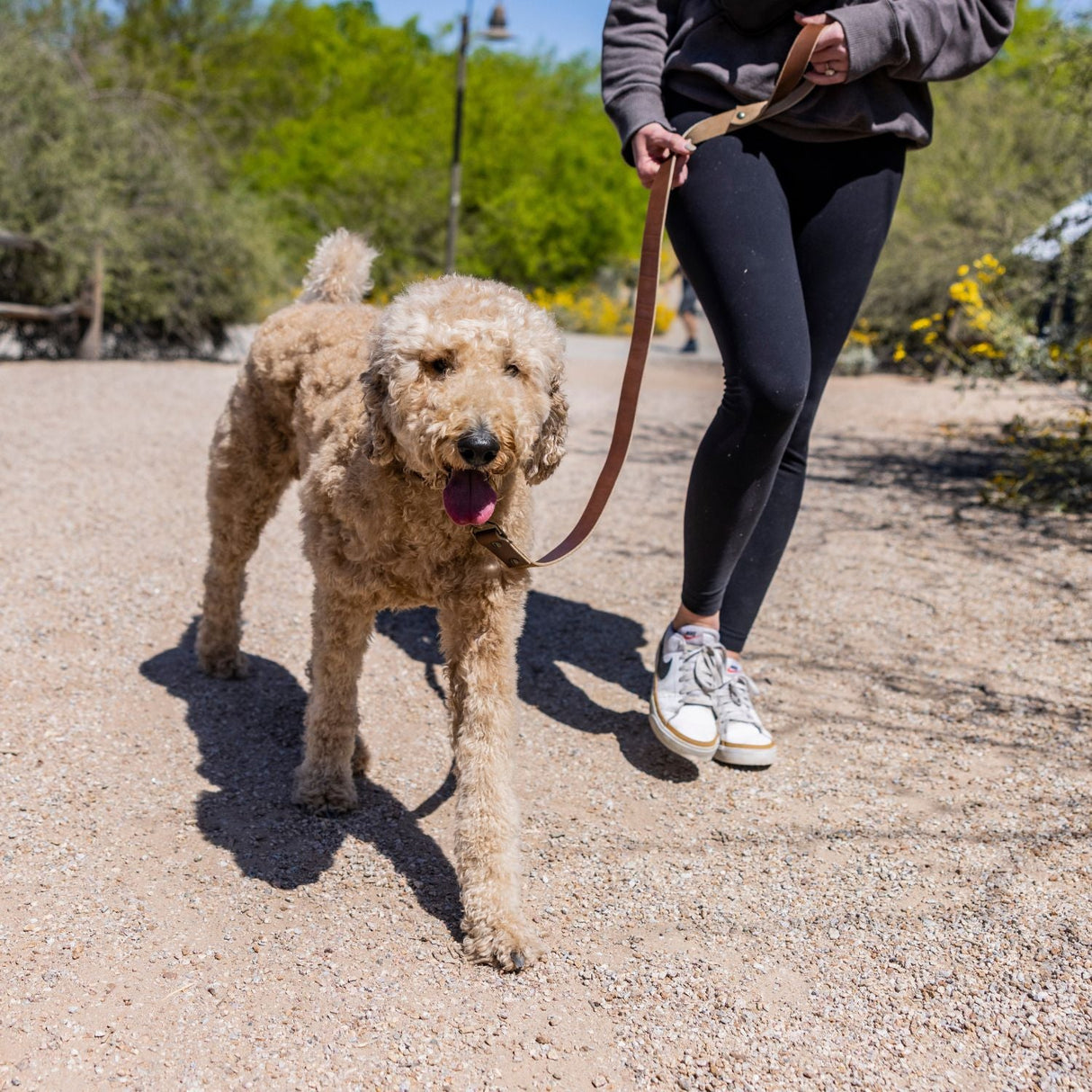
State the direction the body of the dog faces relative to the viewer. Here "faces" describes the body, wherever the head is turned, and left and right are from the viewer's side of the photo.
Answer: facing the viewer and to the right of the viewer

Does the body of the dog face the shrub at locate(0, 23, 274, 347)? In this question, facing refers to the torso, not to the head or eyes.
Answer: no

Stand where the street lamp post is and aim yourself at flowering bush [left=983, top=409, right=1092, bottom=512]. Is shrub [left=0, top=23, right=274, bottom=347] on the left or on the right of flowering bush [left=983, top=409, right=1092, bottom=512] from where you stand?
right

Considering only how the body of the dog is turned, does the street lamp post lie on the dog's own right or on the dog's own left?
on the dog's own left

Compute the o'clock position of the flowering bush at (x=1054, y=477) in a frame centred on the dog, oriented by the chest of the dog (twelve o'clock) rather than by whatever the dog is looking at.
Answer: The flowering bush is roughly at 9 o'clock from the dog.

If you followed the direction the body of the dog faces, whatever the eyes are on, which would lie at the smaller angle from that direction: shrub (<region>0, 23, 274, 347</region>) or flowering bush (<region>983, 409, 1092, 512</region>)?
the flowering bush

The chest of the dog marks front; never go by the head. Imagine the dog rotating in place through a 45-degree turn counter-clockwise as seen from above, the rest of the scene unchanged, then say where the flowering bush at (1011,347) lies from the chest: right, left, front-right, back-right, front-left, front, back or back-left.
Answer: front-left

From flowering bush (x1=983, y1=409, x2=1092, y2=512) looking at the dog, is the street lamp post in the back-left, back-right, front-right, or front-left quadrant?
back-right
